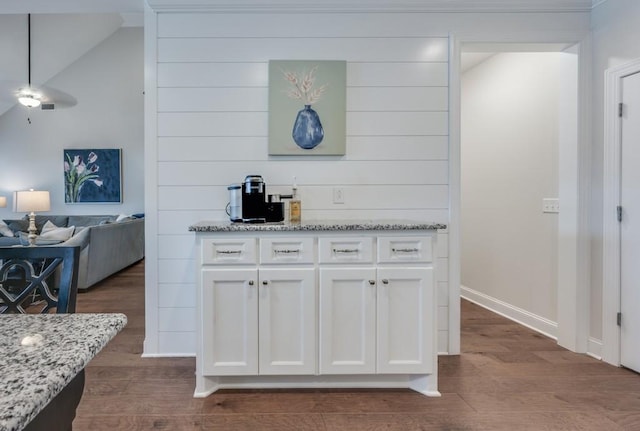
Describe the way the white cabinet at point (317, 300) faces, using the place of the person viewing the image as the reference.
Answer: facing the viewer

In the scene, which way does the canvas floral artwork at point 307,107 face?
toward the camera

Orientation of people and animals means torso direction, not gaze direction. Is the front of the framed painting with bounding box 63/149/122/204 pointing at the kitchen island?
yes

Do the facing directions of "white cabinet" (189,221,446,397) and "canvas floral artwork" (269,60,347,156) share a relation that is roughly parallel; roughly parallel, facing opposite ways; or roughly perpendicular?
roughly parallel

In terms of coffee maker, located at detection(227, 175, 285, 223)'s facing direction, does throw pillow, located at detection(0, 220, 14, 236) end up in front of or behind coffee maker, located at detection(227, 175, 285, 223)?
behind

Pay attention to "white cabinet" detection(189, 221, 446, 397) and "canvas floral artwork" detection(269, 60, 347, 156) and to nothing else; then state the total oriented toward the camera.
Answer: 2

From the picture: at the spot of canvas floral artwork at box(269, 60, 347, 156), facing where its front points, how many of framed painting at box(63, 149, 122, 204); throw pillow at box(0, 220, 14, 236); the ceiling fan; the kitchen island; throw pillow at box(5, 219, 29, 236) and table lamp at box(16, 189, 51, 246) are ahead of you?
1

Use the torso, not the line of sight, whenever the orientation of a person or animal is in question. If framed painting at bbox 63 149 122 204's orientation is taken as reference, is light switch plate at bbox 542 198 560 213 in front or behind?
in front

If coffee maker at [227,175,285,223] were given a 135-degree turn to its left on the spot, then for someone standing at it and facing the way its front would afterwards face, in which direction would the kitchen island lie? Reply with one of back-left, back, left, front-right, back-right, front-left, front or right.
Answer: back-right

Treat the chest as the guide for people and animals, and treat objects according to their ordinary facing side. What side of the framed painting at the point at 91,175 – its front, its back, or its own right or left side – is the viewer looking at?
front

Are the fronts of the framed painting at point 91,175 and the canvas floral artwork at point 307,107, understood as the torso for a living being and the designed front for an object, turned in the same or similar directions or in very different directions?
same or similar directions

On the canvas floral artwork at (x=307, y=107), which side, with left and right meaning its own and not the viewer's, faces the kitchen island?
front

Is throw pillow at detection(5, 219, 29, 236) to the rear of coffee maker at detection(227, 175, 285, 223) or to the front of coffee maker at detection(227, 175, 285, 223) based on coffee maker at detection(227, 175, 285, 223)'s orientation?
to the rear

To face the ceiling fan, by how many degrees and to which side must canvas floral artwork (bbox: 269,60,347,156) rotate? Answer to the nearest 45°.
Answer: approximately 135° to its right

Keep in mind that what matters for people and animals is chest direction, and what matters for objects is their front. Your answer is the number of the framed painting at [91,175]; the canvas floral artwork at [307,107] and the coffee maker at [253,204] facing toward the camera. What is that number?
3
